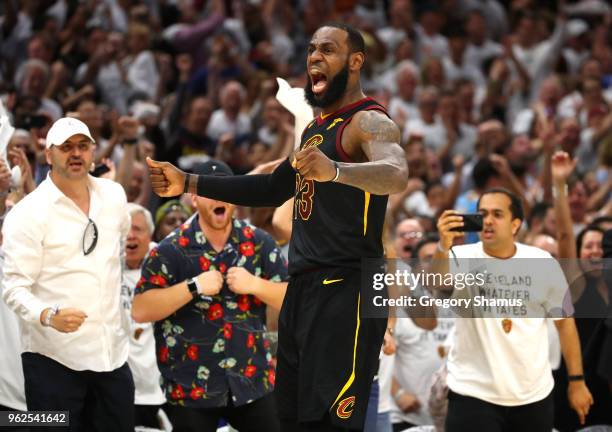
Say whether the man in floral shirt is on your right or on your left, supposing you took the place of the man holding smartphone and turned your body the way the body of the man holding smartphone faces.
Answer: on your right

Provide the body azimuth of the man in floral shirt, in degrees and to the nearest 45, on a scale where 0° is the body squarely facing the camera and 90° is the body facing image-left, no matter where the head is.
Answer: approximately 0°

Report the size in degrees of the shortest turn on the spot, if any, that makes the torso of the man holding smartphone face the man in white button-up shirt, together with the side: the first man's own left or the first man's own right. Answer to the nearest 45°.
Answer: approximately 45° to the first man's own right

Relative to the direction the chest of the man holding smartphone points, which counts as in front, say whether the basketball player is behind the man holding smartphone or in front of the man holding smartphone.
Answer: in front

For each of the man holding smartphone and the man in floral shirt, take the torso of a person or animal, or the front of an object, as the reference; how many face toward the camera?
2

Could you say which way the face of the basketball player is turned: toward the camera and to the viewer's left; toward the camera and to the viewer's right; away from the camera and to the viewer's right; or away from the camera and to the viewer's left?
toward the camera and to the viewer's left

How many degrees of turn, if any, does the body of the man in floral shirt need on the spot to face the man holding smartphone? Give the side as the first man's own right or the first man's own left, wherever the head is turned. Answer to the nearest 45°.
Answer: approximately 90° to the first man's own left

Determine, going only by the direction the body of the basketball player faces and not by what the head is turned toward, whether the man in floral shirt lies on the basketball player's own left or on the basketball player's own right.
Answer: on the basketball player's own right

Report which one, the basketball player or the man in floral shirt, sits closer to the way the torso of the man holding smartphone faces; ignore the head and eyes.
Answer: the basketball player
